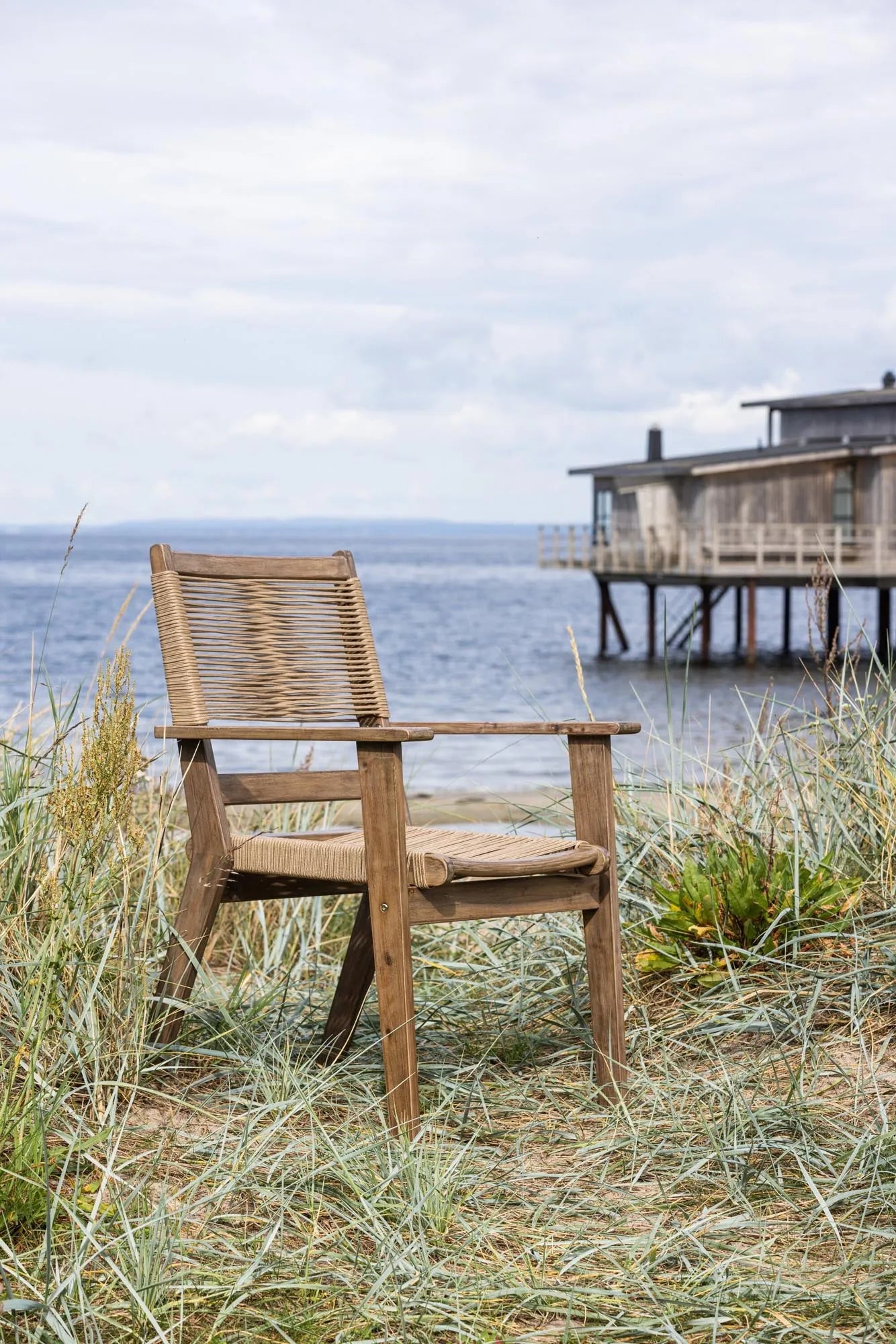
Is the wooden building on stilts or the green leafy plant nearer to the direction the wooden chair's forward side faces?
the green leafy plant

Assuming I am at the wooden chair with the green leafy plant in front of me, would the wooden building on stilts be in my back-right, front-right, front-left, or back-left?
front-left

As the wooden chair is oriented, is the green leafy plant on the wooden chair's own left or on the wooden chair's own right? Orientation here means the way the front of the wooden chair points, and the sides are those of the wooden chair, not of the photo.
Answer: on the wooden chair's own left

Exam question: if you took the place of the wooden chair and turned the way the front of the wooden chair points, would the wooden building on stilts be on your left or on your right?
on your left

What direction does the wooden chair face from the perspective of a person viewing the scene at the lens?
facing the viewer and to the right of the viewer

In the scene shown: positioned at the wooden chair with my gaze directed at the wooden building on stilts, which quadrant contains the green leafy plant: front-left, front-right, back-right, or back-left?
front-right
